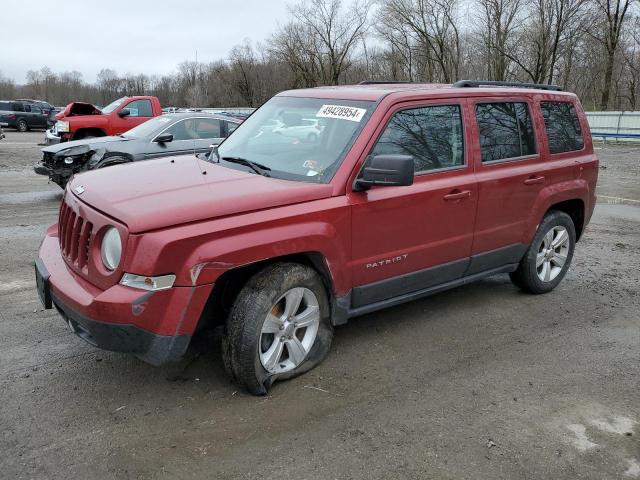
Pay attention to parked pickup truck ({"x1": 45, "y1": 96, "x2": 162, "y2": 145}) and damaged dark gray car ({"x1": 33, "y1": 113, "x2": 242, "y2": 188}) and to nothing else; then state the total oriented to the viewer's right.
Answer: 0

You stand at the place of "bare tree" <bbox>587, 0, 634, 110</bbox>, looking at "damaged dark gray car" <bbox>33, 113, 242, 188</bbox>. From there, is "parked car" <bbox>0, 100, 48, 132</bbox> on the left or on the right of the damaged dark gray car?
right

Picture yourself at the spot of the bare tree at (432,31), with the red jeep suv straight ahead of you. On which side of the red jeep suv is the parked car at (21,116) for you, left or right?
right

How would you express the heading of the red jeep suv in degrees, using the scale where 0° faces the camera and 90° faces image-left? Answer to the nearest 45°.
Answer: approximately 45°

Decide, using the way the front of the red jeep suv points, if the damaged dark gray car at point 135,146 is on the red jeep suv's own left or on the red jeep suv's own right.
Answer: on the red jeep suv's own right

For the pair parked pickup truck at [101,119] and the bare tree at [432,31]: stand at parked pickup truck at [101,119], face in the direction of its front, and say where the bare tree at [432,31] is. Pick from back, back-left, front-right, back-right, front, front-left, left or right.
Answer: back

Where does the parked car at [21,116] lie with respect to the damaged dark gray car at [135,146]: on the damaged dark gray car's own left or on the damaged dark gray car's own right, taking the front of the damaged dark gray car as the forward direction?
on the damaged dark gray car's own right

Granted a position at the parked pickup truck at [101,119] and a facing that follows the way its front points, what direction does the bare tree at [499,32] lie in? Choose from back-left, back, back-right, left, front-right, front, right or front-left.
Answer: back

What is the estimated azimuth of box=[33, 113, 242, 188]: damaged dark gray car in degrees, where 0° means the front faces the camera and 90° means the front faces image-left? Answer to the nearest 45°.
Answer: approximately 45°

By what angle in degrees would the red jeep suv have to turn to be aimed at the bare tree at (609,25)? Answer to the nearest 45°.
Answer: approximately 180°
